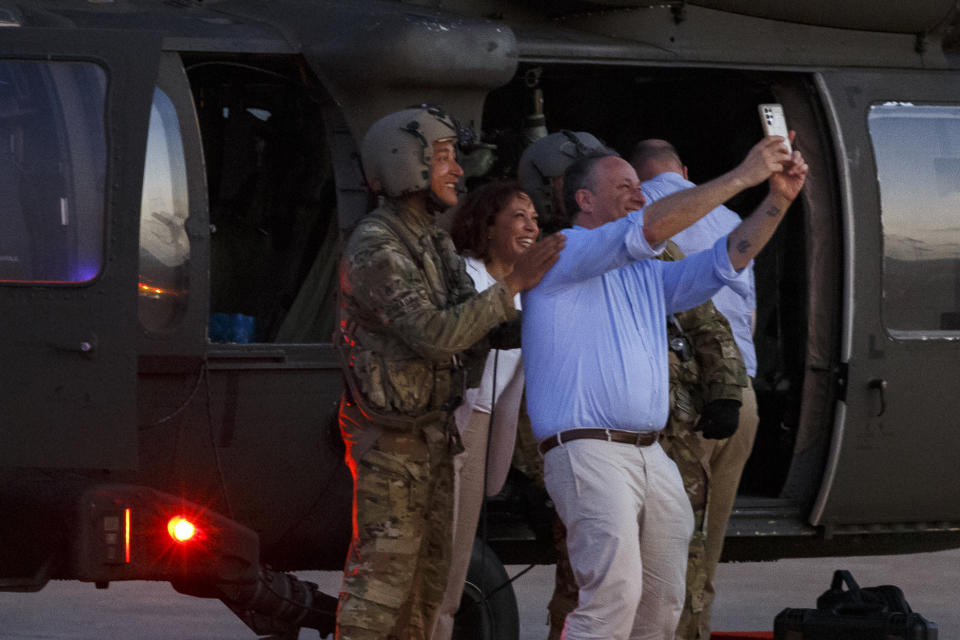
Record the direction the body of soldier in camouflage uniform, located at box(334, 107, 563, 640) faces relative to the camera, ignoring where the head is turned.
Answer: to the viewer's right

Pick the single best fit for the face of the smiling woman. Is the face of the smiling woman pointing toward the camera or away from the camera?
toward the camera

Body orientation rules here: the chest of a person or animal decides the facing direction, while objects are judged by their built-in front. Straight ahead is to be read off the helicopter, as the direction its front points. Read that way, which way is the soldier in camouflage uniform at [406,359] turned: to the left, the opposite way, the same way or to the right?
the opposite way

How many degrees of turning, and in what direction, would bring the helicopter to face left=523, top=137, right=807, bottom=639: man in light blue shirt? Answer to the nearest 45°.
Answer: approximately 135° to its left

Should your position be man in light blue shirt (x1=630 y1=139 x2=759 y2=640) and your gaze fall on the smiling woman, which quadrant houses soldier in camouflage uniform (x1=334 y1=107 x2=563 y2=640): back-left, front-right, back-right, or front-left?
front-left

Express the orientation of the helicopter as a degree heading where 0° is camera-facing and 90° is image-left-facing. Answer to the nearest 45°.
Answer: approximately 90°

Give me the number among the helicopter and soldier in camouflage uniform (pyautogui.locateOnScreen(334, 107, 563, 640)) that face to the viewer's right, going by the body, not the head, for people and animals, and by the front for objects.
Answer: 1

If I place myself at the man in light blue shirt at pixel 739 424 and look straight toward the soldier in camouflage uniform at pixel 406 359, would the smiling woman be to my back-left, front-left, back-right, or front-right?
front-right

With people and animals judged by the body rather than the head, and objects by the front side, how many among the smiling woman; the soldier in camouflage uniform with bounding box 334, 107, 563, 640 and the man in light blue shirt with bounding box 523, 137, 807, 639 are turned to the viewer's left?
0

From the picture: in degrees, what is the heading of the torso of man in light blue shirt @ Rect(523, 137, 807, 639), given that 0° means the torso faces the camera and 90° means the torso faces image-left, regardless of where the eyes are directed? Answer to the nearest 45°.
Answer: approximately 315°

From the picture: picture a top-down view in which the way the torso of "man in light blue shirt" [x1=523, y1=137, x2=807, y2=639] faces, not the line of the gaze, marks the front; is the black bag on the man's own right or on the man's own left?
on the man's own left

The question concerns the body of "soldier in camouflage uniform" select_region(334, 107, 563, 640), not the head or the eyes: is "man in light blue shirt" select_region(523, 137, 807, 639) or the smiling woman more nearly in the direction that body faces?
the man in light blue shirt

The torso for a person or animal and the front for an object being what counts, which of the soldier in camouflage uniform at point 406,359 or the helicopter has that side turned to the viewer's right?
the soldier in camouflage uniform

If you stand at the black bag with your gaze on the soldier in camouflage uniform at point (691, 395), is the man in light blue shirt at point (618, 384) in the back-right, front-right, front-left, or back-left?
front-left

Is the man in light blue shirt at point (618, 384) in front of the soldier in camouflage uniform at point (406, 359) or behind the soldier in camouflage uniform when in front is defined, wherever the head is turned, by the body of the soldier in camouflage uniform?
in front

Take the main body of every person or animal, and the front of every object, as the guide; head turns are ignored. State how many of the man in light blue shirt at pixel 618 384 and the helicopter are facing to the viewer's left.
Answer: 1

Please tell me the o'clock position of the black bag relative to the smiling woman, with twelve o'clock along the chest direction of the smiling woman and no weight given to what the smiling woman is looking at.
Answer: The black bag is roughly at 10 o'clock from the smiling woman.

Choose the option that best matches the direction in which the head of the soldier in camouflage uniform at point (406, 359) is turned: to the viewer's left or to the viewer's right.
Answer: to the viewer's right
